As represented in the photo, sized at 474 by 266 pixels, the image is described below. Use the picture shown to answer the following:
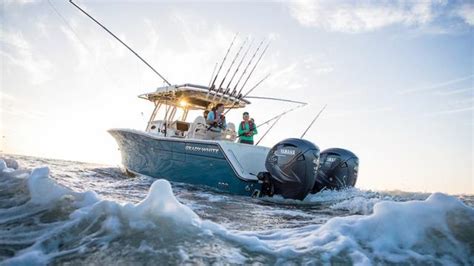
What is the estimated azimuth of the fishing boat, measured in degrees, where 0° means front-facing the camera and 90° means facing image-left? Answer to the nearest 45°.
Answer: approximately 135°

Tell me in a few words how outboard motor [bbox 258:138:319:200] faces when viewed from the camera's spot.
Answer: facing away from the viewer and to the left of the viewer

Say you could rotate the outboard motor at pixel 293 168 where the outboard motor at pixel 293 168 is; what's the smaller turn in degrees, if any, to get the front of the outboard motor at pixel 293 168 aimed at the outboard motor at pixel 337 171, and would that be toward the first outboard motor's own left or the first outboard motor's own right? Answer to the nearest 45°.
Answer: approximately 90° to the first outboard motor's own right

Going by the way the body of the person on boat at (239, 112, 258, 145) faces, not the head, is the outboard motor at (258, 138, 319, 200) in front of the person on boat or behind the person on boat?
in front

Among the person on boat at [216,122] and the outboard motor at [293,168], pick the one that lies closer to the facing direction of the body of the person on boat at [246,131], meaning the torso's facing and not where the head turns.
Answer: the outboard motor

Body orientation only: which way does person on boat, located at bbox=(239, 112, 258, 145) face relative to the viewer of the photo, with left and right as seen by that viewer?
facing the viewer

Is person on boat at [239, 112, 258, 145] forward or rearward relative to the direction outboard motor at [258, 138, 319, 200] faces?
forward

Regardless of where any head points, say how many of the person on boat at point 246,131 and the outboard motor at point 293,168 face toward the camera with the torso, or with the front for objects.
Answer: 1

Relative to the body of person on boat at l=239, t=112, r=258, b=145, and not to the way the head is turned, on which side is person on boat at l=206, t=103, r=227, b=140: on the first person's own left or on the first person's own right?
on the first person's own right
